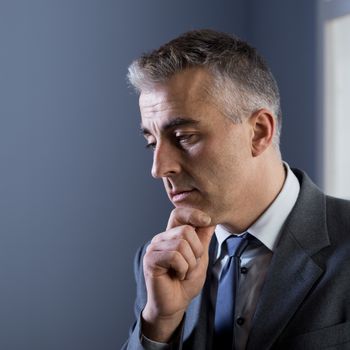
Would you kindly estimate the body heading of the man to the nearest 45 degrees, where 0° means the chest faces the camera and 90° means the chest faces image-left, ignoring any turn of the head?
approximately 45°
